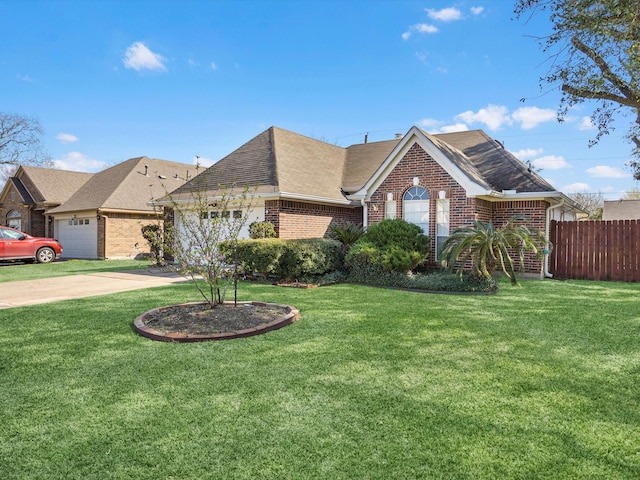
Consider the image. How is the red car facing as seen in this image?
to the viewer's right

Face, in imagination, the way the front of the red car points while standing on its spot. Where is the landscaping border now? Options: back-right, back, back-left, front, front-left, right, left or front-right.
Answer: right

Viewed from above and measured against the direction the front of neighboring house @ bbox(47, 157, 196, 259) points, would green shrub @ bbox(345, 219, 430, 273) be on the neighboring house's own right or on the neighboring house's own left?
on the neighboring house's own left

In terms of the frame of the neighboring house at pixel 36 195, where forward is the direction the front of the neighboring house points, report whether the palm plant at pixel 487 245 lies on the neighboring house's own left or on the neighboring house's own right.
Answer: on the neighboring house's own left

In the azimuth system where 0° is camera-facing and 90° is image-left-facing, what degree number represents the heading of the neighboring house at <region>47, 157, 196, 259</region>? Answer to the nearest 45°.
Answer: approximately 45°

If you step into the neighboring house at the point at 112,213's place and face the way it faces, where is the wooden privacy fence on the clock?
The wooden privacy fence is roughly at 9 o'clock from the neighboring house.
